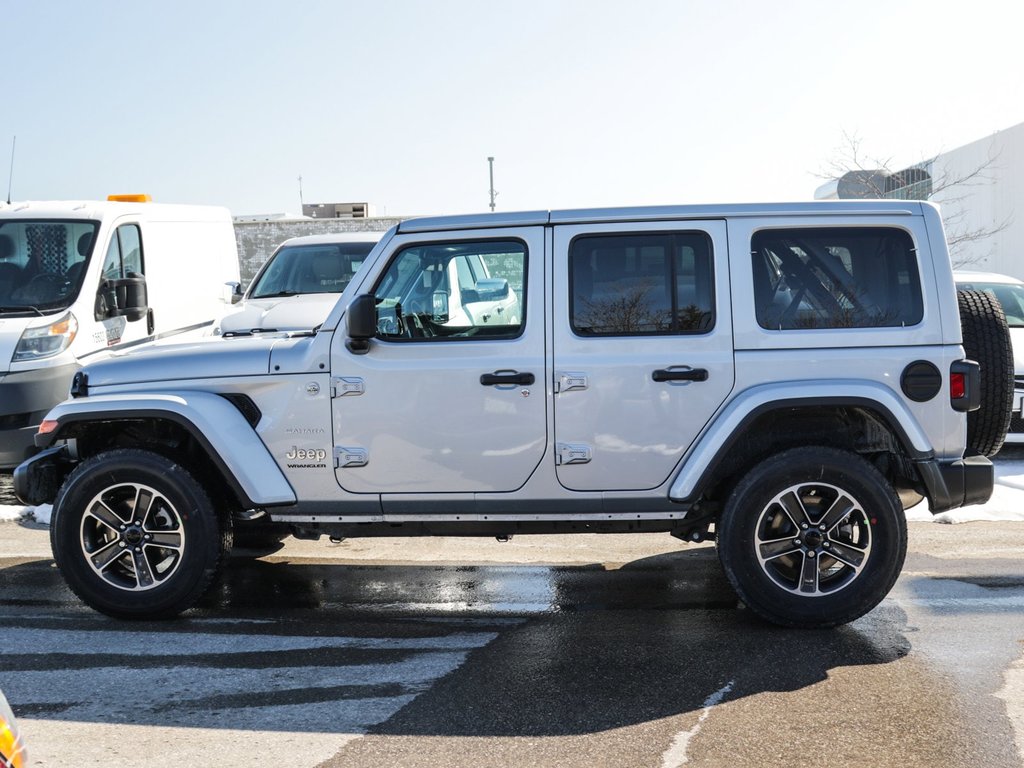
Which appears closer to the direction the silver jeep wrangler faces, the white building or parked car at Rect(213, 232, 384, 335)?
the parked car

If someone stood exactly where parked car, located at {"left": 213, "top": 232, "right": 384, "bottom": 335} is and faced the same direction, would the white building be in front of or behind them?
behind

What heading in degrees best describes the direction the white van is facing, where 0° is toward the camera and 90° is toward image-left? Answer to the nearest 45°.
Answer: approximately 45°

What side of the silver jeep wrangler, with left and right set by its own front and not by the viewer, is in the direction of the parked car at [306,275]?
right

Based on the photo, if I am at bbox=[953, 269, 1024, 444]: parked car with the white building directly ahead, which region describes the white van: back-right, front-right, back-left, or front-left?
back-left

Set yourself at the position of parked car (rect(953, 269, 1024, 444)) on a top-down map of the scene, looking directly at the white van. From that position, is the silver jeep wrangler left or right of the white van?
left

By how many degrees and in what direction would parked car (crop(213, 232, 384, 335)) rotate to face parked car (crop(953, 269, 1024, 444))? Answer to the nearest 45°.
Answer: approximately 135° to its left

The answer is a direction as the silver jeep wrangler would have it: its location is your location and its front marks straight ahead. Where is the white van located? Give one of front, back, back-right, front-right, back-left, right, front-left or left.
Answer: front-right

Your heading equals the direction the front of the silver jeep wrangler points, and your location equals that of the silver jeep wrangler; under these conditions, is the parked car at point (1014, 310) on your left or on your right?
on your right

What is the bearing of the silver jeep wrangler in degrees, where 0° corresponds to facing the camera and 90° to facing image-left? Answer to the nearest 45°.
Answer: approximately 90°

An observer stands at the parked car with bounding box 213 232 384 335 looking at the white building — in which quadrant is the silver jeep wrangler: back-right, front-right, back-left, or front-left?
back-right

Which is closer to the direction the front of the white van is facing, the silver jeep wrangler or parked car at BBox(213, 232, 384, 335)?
the silver jeep wrangler
